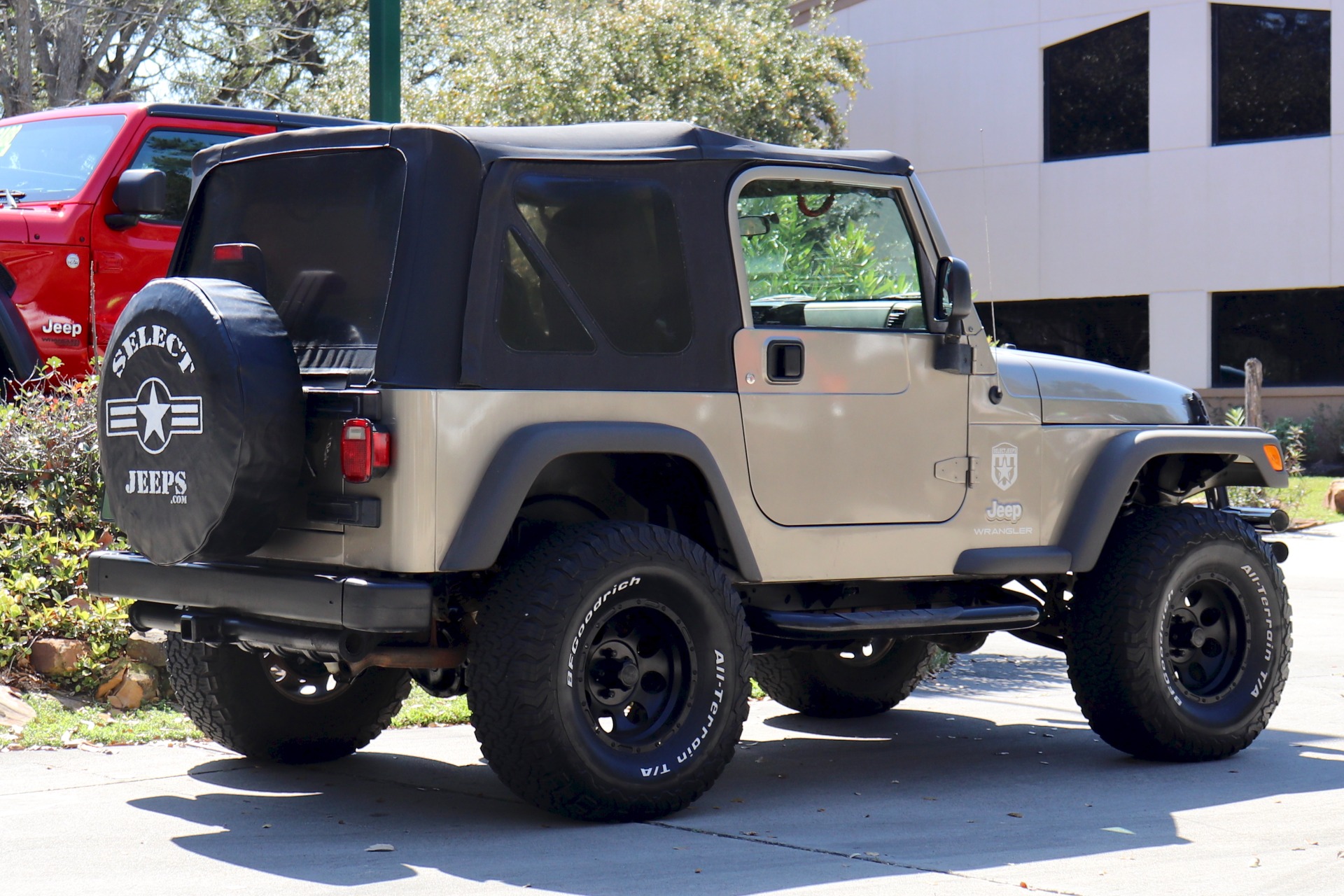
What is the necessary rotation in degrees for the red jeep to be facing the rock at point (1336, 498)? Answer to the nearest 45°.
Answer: approximately 180°

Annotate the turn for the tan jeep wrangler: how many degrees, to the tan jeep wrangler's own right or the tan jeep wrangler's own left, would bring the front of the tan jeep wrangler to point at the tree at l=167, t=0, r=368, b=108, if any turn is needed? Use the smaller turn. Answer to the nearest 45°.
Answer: approximately 45° to the tan jeep wrangler's own left

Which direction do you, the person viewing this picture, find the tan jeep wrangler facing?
facing away from the viewer and to the right of the viewer

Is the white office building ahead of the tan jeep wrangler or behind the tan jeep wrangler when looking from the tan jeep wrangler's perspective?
ahead

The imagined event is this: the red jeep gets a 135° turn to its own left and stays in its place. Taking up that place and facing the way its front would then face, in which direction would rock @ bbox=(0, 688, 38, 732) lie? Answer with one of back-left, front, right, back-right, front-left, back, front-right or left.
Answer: right

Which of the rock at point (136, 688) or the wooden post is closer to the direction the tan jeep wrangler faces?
the wooden post

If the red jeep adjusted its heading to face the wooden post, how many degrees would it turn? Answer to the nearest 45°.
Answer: approximately 180°

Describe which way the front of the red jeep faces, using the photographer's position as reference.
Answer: facing the viewer and to the left of the viewer

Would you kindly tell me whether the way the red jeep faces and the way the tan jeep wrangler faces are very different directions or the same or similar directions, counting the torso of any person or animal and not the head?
very different directions

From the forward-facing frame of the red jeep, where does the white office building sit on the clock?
The white office building is roughly at 6 o'clock from the red jeep.
